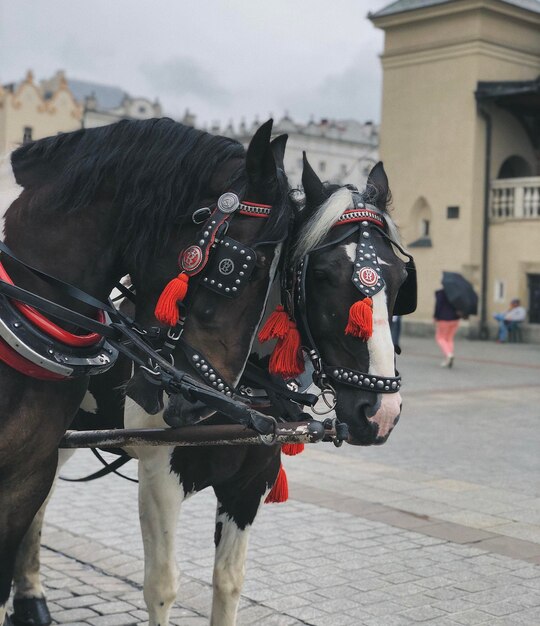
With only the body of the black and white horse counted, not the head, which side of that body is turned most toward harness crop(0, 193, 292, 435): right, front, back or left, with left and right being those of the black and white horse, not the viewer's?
right

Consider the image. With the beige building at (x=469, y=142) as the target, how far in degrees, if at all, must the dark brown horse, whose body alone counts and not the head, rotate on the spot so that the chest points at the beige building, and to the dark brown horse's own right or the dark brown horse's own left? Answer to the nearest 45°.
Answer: approximately 90° to the dark brown horse's own left

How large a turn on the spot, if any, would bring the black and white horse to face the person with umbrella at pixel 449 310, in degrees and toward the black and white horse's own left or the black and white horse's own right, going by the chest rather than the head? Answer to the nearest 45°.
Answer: approximately 135° to the black and white horse's own left

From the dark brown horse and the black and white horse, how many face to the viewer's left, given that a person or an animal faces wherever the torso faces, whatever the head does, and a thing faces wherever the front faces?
0

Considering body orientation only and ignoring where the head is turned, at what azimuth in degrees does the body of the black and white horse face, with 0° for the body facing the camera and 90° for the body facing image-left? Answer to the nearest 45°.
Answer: approximately 315°

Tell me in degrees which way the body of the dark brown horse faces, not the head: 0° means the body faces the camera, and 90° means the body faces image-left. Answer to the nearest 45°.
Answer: approximately 270°

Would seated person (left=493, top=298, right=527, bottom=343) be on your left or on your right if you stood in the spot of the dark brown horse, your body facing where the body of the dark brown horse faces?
on your left

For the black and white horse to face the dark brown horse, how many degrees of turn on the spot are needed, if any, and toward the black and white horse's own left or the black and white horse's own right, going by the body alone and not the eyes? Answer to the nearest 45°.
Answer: approximately 135° to the black and white horse's own right
